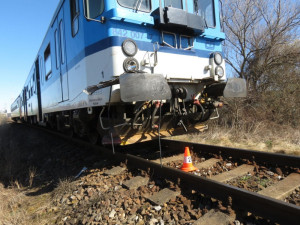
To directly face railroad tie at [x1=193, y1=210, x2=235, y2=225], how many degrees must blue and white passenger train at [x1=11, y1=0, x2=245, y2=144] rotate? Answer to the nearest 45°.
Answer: approximately 45° to its right

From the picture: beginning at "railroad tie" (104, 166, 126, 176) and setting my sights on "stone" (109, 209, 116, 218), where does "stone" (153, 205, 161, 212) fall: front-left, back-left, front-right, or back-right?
front-left

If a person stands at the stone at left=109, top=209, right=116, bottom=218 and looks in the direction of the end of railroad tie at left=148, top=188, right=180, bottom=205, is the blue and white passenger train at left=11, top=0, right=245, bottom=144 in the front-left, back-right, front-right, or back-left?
front-left

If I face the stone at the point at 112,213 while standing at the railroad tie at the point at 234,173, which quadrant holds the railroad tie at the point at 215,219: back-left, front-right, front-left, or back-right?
front-left
